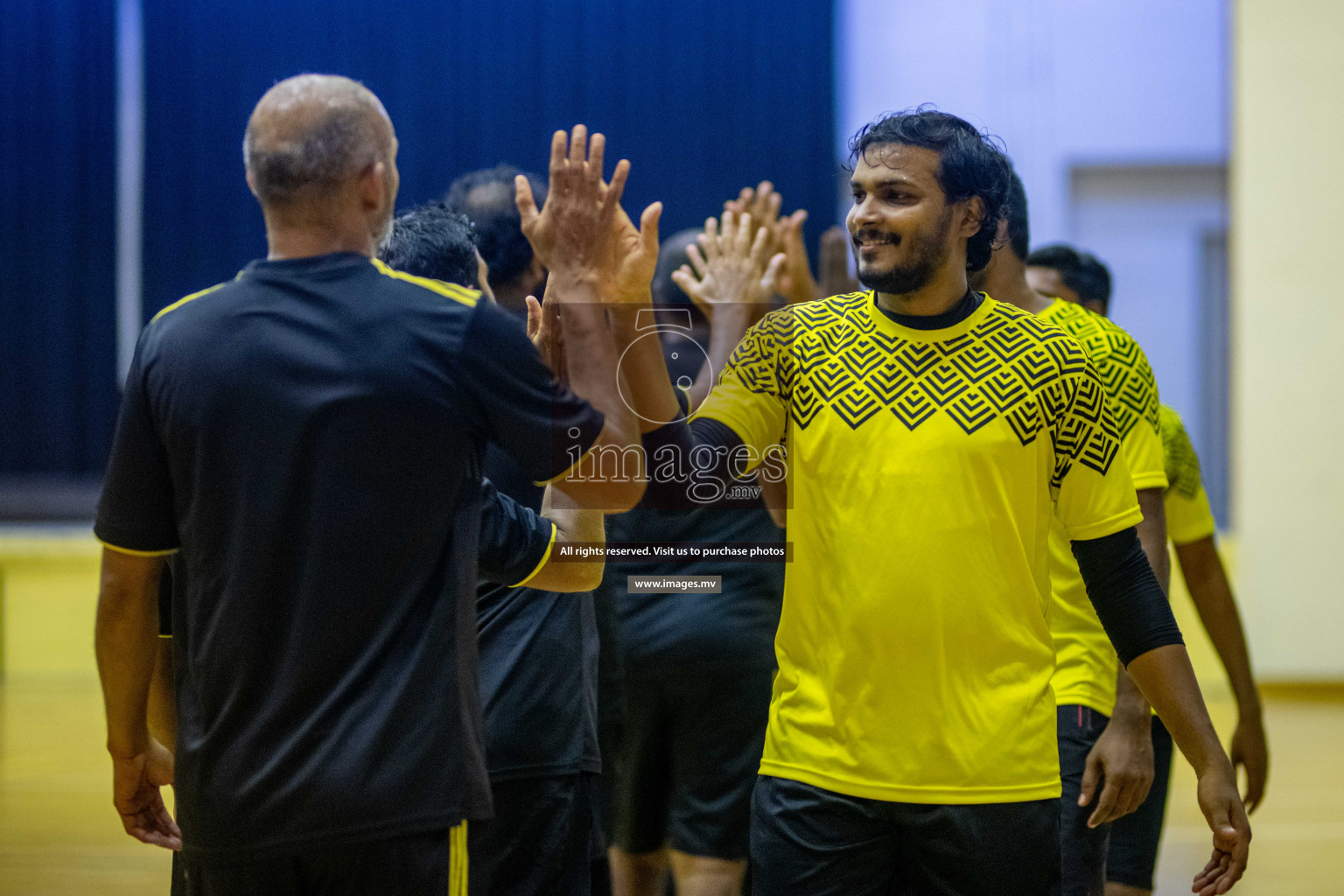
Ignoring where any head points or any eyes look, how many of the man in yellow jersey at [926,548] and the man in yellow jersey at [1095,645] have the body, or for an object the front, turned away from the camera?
0

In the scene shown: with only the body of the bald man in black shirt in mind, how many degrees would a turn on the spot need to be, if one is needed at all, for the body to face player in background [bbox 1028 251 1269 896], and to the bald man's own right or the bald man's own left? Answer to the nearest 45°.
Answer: approximately 45° to the bald man's own right

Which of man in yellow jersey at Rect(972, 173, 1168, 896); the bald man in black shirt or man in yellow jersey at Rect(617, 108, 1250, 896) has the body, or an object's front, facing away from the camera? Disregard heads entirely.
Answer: the bald man in black shirt

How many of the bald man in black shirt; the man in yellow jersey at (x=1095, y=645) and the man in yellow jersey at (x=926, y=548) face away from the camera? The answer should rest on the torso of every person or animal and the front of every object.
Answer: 1

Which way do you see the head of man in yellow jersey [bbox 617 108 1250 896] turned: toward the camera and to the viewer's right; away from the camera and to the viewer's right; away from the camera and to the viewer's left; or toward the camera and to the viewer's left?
toward the camera and to the viewer's left

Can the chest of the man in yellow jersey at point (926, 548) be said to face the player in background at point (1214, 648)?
no

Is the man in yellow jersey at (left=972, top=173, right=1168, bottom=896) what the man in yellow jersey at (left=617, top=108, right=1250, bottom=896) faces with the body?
no

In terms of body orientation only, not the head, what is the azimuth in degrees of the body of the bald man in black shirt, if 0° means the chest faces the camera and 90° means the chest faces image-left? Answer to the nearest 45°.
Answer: approximately 180°

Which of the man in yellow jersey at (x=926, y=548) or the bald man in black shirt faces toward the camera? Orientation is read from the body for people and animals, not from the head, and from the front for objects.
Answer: the man in yellow jersey

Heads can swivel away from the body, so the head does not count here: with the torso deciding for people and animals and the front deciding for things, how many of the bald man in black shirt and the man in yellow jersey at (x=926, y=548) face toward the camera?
1

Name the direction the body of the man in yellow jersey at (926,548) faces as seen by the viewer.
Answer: toward the camera

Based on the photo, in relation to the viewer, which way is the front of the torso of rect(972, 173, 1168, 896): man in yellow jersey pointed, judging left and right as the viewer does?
facing the viewer and to the left of the viewer

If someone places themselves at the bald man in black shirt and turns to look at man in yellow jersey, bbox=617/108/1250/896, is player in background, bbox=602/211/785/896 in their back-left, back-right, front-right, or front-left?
front-left
